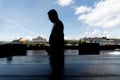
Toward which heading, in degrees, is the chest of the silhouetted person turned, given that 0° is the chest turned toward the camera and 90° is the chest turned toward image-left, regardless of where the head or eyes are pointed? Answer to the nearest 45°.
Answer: approximately 90°
